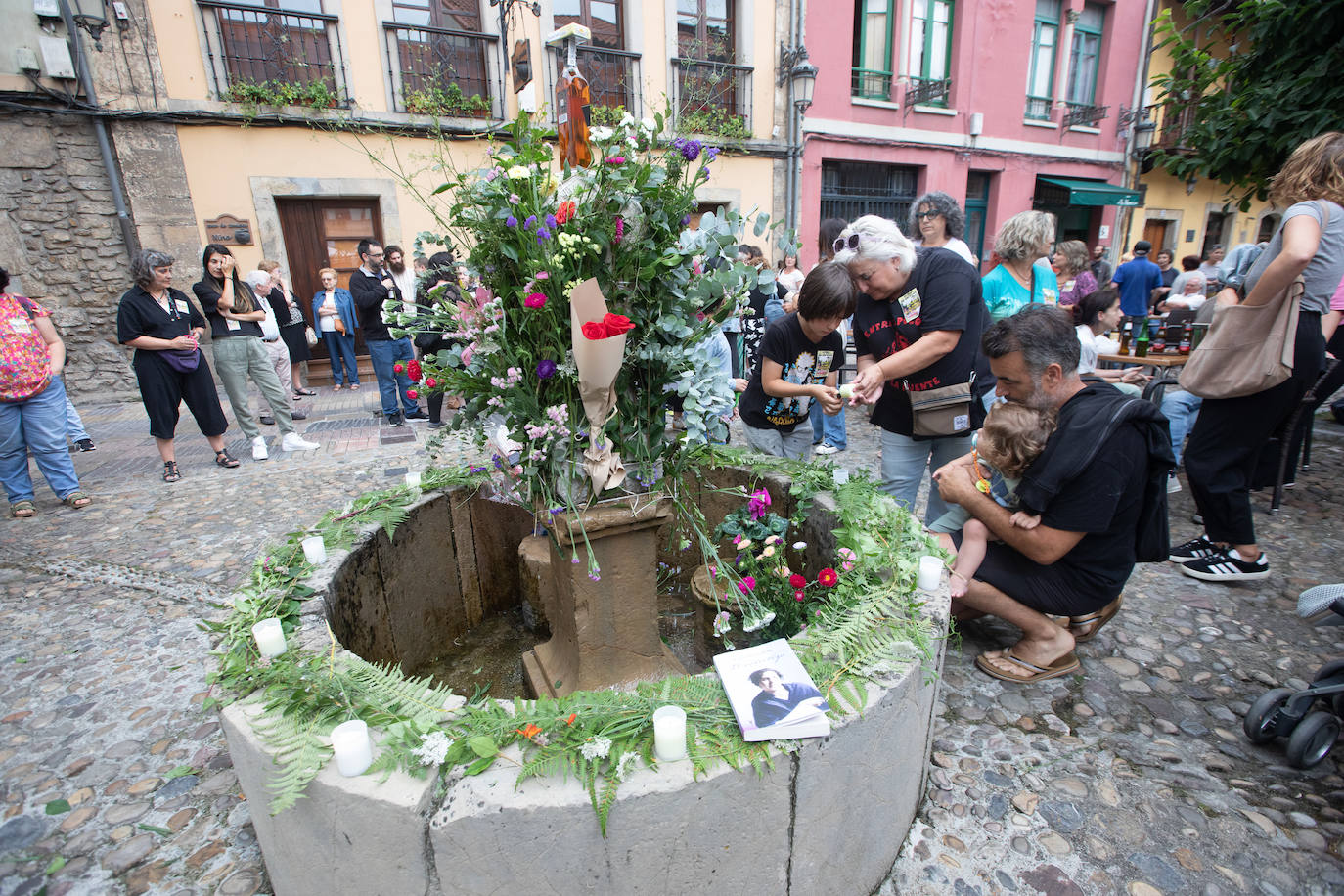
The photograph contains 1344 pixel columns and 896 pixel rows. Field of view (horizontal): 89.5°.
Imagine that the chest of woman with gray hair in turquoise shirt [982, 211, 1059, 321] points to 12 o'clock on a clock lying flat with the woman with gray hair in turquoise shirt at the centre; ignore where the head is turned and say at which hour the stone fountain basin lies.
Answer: The stone fountain basin is roughly at 2 o'clock from the woman with gray hair in turquoise shirt.

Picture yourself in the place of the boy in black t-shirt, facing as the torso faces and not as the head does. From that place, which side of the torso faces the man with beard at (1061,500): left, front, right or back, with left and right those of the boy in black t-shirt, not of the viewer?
front

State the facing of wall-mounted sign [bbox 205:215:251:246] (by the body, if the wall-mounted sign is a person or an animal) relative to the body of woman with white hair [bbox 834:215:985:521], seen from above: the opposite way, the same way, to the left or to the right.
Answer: to the left

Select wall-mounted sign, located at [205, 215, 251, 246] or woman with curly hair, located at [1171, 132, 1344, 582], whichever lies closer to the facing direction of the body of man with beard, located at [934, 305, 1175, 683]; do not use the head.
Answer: the wall-mounted sign

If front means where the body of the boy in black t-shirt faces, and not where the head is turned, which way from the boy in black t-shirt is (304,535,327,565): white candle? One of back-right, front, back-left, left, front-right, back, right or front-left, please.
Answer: right

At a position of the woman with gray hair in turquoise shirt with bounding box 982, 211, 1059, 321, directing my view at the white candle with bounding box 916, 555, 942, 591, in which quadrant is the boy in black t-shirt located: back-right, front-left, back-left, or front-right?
front-right

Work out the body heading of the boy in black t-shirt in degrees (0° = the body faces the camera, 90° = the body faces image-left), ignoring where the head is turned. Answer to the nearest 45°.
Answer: approximately 315°

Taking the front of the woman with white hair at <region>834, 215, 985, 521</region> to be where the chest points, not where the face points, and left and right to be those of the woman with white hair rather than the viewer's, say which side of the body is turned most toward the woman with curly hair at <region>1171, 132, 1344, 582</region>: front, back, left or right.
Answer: back

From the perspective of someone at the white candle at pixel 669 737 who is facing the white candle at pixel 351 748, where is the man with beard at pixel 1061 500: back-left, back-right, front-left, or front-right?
back-right

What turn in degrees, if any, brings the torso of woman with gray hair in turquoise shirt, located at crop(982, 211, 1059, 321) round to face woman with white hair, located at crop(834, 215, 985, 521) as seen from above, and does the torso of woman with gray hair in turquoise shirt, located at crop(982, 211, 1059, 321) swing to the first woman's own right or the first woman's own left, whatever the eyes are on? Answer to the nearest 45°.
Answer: approximately 45° to the first woman's own right

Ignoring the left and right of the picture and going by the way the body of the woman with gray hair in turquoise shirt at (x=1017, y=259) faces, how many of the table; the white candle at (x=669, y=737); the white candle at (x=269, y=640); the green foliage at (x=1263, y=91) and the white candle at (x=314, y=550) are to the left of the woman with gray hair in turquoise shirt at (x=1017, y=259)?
2

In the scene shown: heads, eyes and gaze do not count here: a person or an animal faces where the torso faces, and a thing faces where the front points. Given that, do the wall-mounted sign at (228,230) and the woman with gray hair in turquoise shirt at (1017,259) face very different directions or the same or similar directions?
same or similar directions

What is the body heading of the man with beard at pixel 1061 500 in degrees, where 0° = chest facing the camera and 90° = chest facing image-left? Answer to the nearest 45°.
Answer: approximately 90°

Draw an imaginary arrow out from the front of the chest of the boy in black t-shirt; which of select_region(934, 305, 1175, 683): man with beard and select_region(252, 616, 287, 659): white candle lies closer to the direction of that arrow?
the man with beard

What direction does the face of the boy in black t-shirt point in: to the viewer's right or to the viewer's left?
to the viewer's right

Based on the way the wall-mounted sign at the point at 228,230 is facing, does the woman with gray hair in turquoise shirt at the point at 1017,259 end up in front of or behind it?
in front

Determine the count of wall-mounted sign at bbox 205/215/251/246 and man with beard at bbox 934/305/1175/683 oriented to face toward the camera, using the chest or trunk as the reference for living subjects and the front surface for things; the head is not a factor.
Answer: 1
